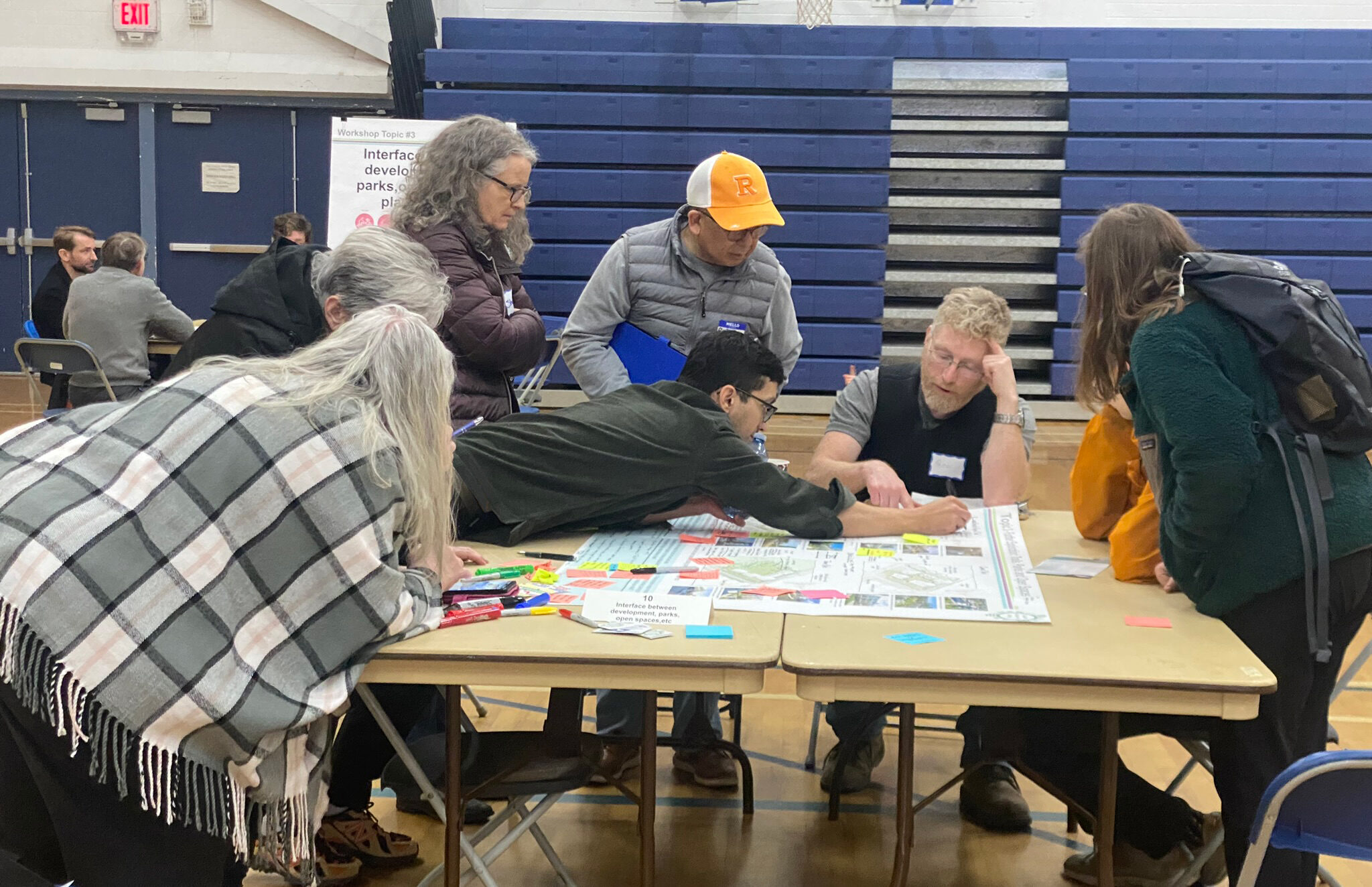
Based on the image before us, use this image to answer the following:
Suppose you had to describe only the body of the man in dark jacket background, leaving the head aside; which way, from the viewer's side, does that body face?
to the viewer's right

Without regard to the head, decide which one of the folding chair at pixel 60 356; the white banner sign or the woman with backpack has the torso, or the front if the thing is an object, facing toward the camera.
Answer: the white banner sign

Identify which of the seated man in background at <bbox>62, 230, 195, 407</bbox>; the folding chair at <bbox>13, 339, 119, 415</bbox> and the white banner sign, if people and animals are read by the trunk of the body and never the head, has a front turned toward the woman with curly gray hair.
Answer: the white banner sign

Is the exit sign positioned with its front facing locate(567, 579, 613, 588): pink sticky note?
yes

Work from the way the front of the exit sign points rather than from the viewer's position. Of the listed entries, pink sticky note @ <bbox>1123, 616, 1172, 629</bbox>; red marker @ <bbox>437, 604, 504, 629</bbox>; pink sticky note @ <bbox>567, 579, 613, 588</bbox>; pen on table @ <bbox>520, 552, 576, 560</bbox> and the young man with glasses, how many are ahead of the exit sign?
5

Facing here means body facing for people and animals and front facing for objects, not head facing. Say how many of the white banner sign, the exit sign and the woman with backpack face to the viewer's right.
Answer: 0

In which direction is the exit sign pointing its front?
toward the camera

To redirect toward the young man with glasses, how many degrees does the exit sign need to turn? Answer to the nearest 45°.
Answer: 0° — it already faces them

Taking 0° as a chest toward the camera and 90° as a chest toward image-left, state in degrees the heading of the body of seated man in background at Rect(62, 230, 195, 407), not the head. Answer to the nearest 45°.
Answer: approximately 225°

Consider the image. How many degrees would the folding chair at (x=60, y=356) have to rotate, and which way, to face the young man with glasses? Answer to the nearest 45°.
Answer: approximately 135° to its right

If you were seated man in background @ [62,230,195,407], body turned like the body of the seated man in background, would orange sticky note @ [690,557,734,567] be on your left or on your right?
on your right

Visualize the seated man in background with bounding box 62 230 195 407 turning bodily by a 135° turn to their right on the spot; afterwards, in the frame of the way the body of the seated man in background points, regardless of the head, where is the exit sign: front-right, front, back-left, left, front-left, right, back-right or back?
back

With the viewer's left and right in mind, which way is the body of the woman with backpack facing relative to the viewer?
facing to the left of the viewer

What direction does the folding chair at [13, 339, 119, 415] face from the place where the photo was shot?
facing away from the viewer and to the right of the viewer

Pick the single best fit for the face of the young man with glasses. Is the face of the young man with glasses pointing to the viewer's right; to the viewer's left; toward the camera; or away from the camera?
to the viewer's right

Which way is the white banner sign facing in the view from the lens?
facing the viewer
